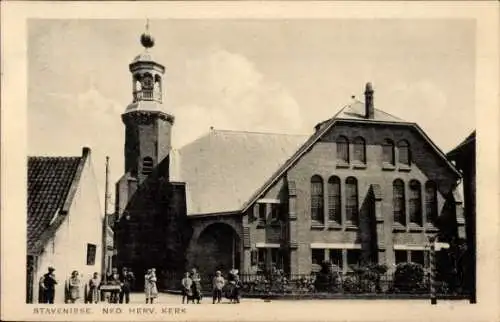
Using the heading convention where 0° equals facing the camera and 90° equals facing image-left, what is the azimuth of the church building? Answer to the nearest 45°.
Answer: approximately 0°

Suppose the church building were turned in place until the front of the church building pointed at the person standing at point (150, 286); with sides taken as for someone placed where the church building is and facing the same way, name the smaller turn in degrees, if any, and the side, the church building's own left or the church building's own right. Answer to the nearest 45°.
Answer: approximately 45° to the church building's own right

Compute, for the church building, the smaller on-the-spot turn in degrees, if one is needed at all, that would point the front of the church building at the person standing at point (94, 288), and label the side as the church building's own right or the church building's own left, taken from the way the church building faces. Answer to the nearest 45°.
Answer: approximately 45° to the church building's own right

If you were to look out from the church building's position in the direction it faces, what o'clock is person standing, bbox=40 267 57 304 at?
The person standing is roughly at 2 o'clock from the church building.

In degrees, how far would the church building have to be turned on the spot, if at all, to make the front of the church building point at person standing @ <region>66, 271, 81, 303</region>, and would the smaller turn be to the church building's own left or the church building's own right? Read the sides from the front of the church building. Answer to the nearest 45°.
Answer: approximately 45° to the church building's own right

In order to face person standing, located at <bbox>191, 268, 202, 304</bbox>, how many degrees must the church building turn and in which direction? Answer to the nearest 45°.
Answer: approximately 45° to its right
